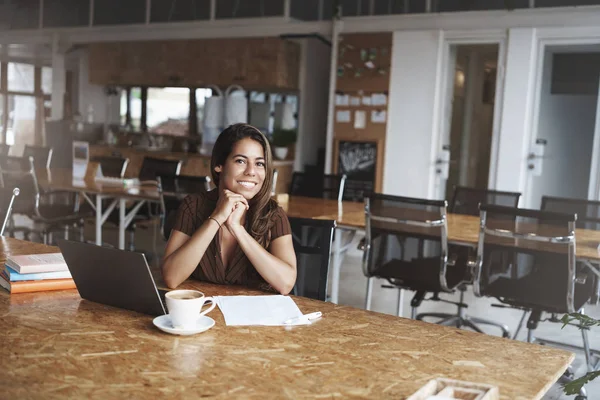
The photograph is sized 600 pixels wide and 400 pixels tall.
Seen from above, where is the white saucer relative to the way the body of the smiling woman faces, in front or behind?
in front

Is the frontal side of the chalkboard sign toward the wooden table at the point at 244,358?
yes

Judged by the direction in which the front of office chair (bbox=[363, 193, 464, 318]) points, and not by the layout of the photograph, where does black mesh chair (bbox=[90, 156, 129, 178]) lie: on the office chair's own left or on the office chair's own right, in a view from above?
on the office chair's own left

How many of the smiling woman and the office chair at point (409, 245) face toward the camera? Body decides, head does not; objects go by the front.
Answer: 1

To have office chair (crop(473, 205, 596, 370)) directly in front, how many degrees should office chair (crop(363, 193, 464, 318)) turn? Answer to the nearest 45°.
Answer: approximately 90° to its right

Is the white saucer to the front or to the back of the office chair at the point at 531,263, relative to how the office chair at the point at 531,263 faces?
to the back

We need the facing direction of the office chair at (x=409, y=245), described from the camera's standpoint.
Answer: facing away from the viewer and to the right of the viewer

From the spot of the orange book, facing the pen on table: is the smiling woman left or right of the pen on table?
left

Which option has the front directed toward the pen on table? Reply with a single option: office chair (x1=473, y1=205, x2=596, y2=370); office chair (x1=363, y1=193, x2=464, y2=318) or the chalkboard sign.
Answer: the chalkboard sign

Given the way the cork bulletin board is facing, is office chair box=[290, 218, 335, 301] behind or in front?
in front

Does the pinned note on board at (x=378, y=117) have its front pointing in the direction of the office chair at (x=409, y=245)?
yes

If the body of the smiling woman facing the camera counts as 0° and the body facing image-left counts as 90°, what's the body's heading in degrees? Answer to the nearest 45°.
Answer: approximately 0°

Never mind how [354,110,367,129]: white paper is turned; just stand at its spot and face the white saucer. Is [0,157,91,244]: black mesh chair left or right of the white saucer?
right

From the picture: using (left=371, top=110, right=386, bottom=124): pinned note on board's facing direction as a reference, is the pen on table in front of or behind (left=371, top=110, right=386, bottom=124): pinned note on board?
in front
